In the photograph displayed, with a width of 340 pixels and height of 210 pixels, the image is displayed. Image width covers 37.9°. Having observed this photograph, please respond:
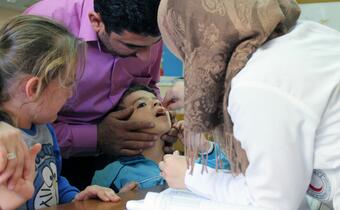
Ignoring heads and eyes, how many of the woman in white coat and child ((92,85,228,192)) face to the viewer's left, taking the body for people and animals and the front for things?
1

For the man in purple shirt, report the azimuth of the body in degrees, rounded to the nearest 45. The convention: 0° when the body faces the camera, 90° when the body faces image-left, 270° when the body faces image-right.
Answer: approximately 315°

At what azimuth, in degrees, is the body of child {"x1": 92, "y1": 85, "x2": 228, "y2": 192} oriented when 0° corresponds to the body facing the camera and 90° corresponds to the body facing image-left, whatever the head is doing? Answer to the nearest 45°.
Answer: approximately 315°

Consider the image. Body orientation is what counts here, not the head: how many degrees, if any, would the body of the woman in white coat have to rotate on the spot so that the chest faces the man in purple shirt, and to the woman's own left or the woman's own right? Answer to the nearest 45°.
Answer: approximately 45° to the woman's own right

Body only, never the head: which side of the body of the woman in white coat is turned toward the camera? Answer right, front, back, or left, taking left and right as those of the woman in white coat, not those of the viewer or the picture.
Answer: left
